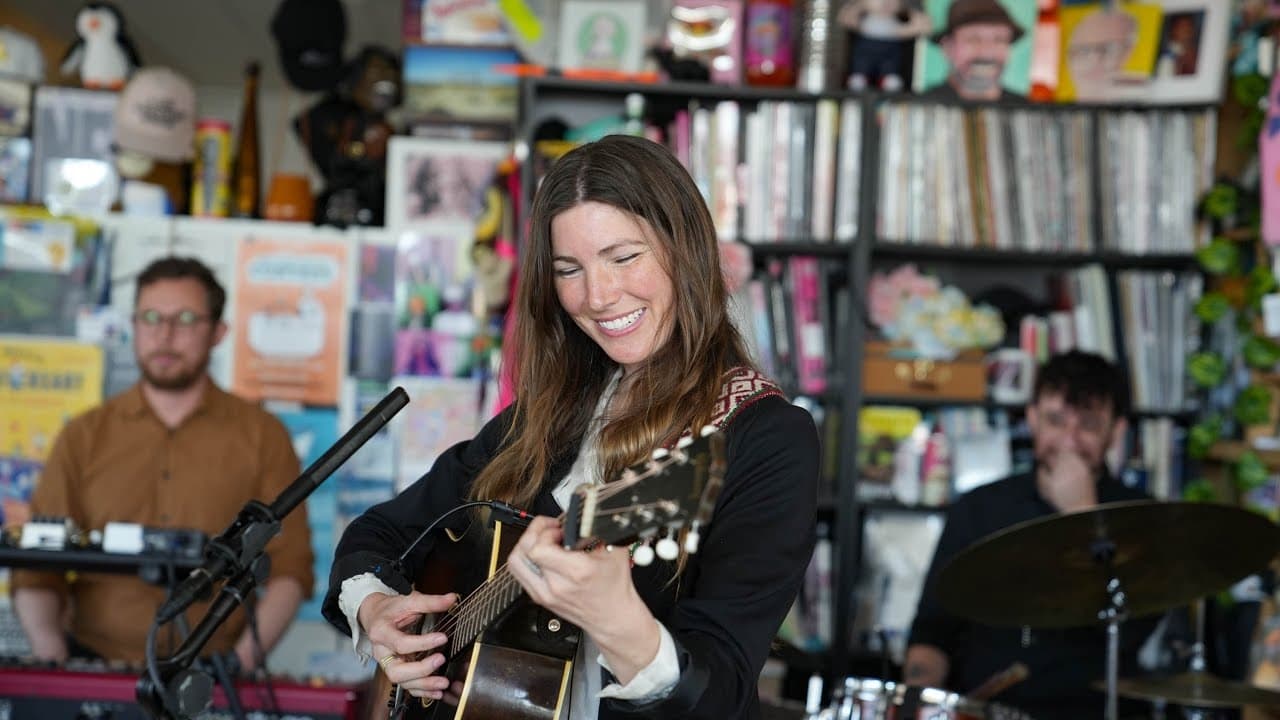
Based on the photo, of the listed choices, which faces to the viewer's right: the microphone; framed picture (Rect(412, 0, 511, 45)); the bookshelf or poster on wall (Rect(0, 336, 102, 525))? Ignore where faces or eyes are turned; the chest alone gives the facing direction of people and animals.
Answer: the microphone

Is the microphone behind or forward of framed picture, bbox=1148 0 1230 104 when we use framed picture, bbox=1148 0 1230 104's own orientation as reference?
forward

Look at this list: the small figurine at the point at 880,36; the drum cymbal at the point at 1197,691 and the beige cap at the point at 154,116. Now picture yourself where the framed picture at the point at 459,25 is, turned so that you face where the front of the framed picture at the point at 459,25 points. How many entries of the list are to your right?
1

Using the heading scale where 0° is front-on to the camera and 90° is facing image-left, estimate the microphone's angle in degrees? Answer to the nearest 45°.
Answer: approximately 270°

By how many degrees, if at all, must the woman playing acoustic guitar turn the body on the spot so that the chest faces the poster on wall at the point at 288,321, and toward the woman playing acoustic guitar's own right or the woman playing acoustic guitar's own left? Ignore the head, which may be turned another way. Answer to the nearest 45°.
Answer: approximately 135° to the woman playing acoustic guitar's own right

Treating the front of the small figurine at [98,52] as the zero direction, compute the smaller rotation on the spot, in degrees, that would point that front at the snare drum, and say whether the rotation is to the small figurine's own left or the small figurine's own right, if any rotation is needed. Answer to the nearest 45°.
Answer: approximately 45° to the small figurine's own left
